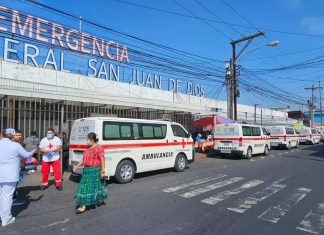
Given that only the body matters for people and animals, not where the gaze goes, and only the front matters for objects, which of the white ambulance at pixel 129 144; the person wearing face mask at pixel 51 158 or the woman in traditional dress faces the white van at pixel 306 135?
the white ambulance

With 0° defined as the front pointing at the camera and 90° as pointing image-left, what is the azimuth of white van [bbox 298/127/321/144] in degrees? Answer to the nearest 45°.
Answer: approximately 225°

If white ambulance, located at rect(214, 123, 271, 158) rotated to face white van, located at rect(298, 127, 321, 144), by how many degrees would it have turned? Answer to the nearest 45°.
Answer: approximately 45° to its left

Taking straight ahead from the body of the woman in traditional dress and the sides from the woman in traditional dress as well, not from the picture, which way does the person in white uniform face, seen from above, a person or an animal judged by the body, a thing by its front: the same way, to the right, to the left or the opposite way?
the opposite way

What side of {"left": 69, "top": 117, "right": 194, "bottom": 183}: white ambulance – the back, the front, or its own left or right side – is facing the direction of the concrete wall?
left

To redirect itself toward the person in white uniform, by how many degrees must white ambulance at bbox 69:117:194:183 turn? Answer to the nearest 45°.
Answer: approximately 180°

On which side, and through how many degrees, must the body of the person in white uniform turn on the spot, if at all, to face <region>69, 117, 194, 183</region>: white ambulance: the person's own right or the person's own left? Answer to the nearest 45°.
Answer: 0° — they already face it

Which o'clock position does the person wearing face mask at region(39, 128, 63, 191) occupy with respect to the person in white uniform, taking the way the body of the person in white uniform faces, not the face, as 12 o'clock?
The person wearing face mask is roughly at 11 o'clock from the person in white uniform.

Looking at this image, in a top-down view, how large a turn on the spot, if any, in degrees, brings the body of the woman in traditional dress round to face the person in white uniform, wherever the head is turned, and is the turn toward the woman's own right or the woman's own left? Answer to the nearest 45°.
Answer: approximately 45° to the woman's own right

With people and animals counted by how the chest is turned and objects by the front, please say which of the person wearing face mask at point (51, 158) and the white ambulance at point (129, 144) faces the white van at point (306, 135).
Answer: the white ambulance
